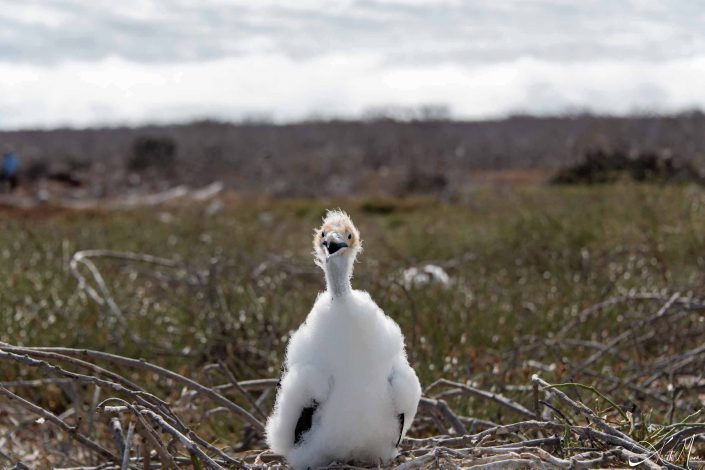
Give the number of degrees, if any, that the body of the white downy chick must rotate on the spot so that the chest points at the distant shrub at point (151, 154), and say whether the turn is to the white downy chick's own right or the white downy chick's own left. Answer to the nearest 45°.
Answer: approximately 180°

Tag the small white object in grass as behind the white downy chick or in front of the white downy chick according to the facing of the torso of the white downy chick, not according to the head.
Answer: behind

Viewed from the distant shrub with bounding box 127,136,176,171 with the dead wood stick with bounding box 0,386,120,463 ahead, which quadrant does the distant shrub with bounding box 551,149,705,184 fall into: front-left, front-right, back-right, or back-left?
front-left

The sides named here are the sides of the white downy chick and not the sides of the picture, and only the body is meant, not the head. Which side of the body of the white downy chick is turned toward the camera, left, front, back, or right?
front

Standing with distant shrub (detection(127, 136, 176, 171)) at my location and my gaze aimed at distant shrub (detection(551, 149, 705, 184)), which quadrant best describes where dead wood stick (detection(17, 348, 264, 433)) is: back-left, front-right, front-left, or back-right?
front-right

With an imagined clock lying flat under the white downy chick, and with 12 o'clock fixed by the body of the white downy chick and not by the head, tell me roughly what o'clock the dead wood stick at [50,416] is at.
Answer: The dead wood stick is roughly at 3 o'clock from the white downy chick.

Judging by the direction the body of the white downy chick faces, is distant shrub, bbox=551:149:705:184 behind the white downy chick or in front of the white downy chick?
behind

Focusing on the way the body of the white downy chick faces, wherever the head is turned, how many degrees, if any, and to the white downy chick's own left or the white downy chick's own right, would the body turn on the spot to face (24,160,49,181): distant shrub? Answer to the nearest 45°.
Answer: approximately 180°

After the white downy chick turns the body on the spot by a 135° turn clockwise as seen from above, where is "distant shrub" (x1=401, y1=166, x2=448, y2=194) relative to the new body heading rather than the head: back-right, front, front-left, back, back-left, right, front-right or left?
front-right

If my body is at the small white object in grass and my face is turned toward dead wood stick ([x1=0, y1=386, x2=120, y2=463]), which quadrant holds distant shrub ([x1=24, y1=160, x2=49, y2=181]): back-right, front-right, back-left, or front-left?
back-right

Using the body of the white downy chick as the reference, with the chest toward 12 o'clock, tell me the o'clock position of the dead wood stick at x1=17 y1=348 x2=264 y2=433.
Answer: The dead wood stick is roughly at 4 o'clock from the white downy chick.
